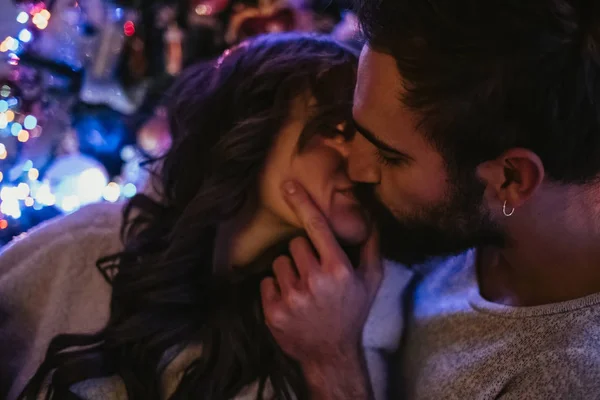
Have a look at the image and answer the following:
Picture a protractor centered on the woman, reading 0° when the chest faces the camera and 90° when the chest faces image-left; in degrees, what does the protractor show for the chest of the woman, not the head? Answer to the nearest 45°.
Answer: approximately 270°

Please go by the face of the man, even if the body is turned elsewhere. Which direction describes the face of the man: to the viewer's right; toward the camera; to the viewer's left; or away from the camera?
to the viewer's left

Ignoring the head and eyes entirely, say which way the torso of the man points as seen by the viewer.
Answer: to the viewer's left

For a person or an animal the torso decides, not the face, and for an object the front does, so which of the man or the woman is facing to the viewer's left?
the man

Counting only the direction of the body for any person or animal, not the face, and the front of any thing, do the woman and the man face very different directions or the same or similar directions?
very different directions

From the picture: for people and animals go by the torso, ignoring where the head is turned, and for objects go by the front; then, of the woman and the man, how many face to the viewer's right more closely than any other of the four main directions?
1
